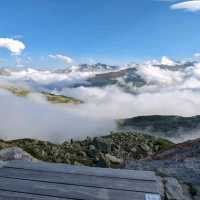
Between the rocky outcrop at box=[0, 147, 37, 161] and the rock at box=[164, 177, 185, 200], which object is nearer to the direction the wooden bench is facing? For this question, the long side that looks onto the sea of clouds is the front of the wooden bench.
the rocky outcrop

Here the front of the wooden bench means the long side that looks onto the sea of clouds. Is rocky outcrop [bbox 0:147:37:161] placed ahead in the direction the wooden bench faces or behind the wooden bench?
ahead

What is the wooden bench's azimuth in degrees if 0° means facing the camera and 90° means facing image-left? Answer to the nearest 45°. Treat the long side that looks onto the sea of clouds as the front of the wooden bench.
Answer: approximately 180°
